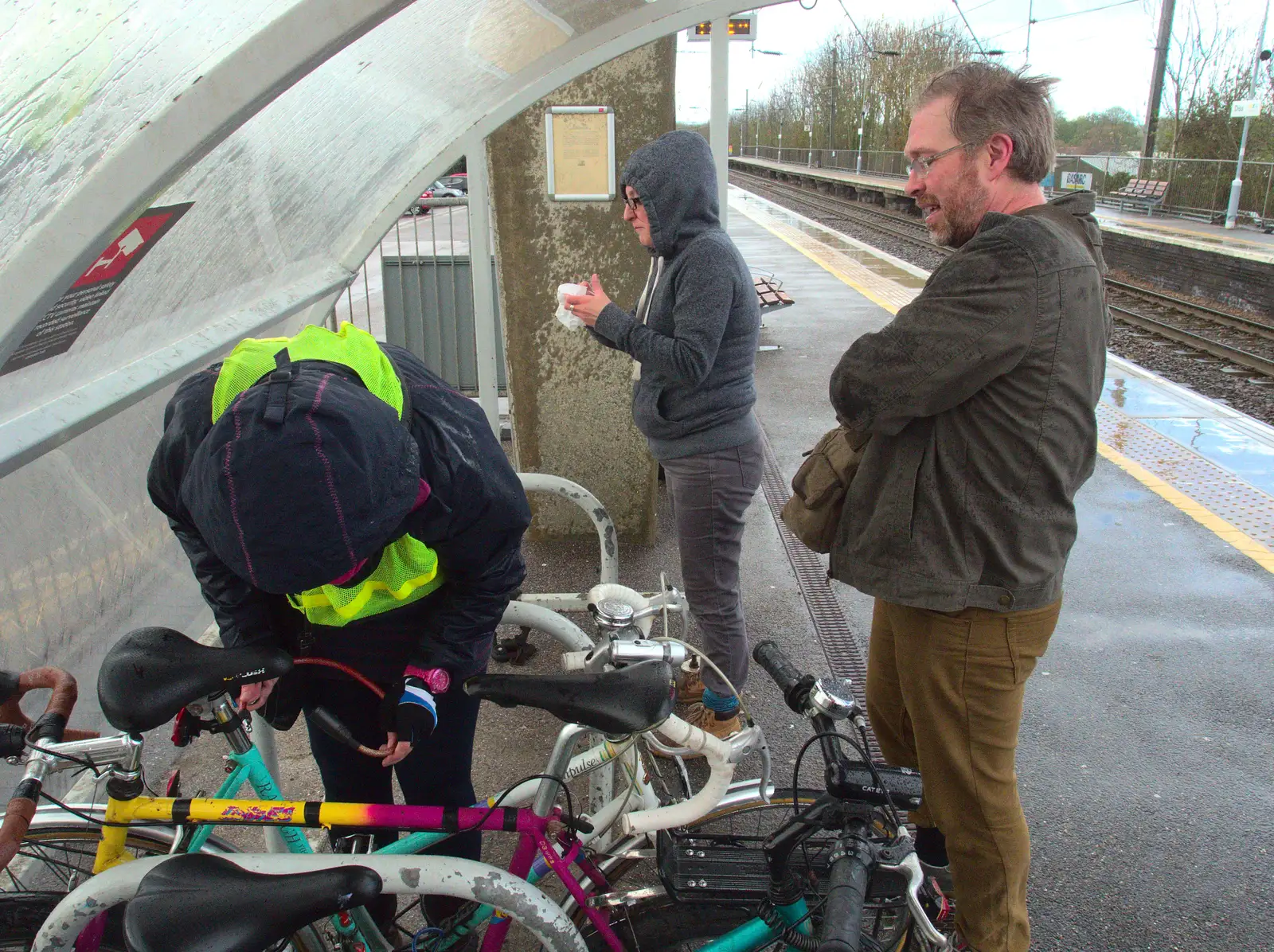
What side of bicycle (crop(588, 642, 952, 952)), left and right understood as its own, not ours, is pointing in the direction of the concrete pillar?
left

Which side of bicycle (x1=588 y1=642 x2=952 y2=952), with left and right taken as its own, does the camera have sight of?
right

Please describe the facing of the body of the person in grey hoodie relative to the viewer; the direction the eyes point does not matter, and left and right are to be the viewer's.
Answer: facing to the left of the viewer

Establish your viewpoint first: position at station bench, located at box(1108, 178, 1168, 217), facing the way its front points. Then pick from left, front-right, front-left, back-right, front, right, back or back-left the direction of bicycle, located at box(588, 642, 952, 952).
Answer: front-left

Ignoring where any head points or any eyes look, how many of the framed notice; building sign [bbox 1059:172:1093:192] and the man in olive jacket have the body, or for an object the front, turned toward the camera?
2

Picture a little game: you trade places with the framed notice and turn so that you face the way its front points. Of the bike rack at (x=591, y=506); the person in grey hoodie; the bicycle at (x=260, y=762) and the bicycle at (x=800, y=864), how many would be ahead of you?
4

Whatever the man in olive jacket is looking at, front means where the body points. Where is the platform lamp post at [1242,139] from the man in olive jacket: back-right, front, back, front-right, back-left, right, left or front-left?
right

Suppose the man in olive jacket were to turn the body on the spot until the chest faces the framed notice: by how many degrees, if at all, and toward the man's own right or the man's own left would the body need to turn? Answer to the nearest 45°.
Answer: approximately 45° to the man's own right

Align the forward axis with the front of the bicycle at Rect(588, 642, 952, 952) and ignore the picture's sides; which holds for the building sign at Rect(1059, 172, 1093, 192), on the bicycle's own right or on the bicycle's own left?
on the bicycle's own left

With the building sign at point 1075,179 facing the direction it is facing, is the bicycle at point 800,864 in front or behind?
in front

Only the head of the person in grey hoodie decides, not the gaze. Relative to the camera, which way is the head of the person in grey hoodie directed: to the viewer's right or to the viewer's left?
to the viewer's left

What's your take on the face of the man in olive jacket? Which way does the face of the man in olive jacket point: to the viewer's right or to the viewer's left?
to the viewer's left

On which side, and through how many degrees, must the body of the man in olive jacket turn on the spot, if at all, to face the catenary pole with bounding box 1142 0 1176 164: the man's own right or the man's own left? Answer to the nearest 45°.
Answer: approximately 90° to the man's own right
